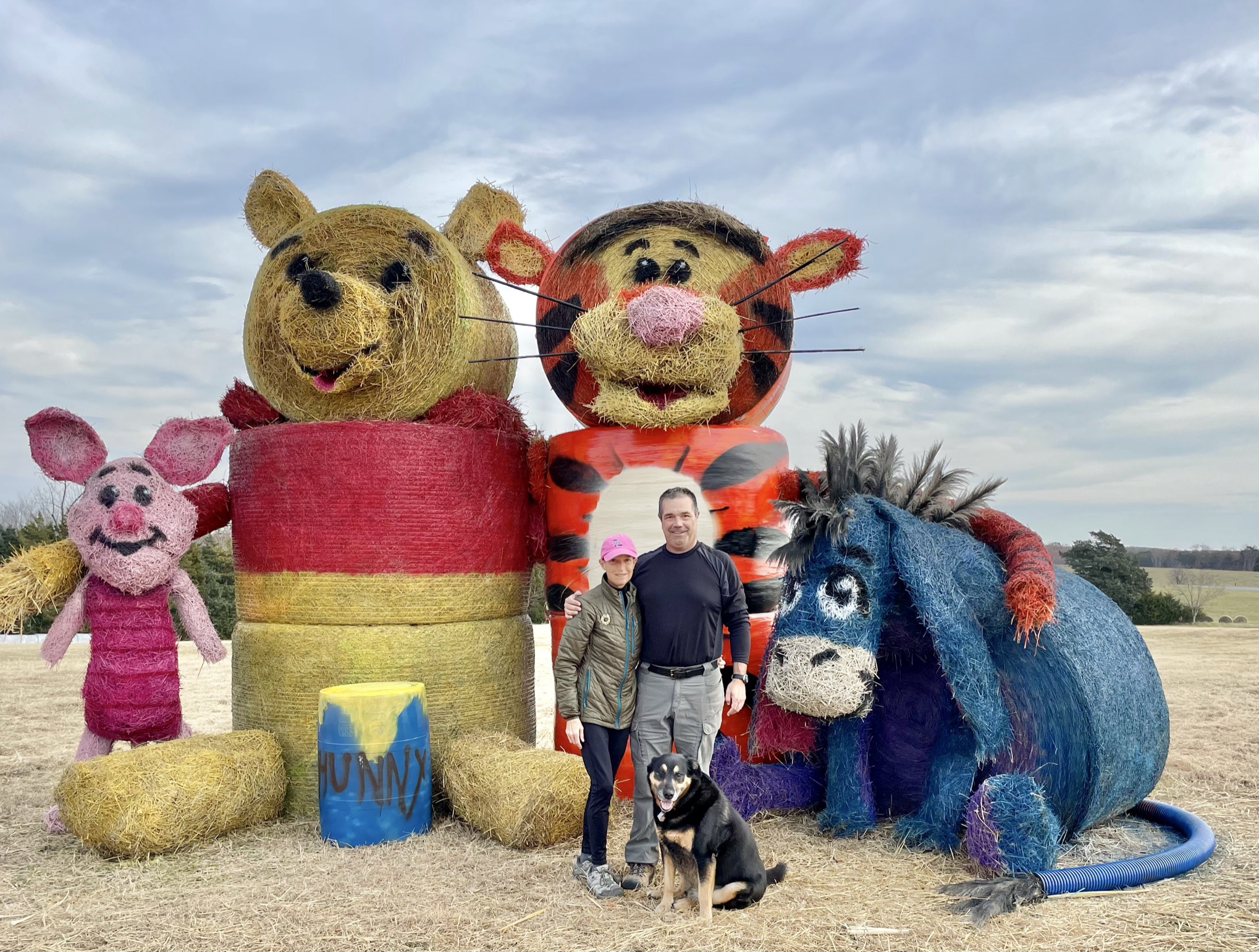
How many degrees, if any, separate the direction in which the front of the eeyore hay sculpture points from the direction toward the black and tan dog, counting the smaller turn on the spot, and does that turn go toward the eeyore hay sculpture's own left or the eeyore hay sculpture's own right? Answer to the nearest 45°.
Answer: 0° — it already faces it

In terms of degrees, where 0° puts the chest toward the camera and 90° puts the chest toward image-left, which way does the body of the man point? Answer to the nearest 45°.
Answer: approximately 0°

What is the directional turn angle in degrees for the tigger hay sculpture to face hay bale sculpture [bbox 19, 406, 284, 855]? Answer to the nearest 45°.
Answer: approximately 90° to its right

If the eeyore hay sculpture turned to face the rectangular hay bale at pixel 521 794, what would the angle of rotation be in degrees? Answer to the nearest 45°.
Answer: approximately 45° to its right

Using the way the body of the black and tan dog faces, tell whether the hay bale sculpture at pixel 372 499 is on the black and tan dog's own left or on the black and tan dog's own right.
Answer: on the black and tan dog's own right

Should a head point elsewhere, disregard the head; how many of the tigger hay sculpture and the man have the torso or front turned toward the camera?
2
